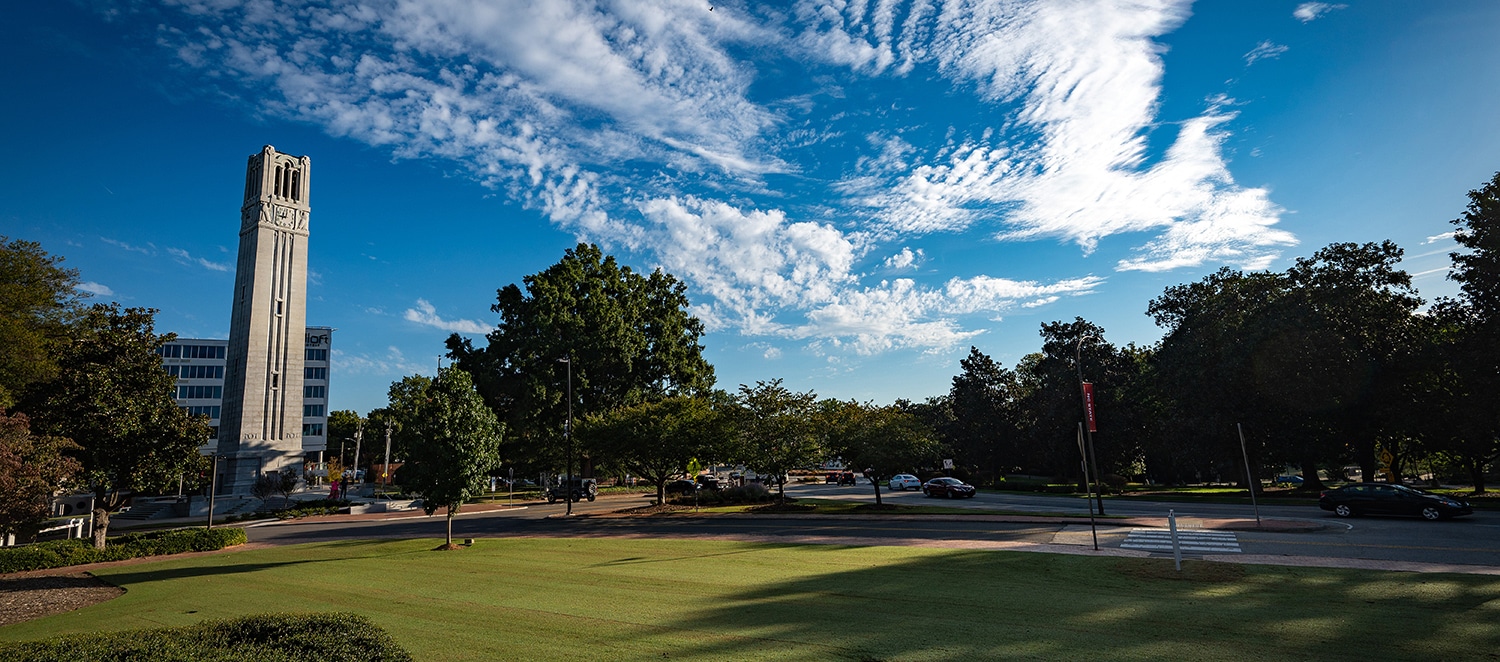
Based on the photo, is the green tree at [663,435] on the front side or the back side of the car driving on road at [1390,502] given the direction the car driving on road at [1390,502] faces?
on the back side

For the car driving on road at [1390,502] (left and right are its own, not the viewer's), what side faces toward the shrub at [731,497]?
back

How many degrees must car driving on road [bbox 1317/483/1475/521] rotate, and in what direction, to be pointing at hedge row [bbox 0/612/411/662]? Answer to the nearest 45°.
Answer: approximately 90° to its right

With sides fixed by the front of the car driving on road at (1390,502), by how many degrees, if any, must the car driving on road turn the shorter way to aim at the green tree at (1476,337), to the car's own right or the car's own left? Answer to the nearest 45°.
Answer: approximately 90° to the car's own left

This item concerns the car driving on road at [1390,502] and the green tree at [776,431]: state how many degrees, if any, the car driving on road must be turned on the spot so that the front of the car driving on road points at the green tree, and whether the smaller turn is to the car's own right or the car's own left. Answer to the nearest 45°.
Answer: approximately 180°

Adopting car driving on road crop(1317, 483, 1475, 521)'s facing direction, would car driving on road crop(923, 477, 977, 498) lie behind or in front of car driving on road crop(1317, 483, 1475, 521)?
behind

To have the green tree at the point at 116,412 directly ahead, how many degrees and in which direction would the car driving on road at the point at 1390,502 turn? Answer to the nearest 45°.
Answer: approximately 135° to its right

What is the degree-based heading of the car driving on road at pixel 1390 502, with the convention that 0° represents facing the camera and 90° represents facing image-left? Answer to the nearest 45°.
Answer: approximately 270°

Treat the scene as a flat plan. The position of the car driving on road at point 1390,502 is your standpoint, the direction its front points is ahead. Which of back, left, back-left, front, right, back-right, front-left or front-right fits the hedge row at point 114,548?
back-right

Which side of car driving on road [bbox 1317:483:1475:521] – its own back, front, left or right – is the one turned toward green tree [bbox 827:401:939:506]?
back

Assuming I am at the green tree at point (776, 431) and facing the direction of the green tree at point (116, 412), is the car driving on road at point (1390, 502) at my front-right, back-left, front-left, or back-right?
back-left
